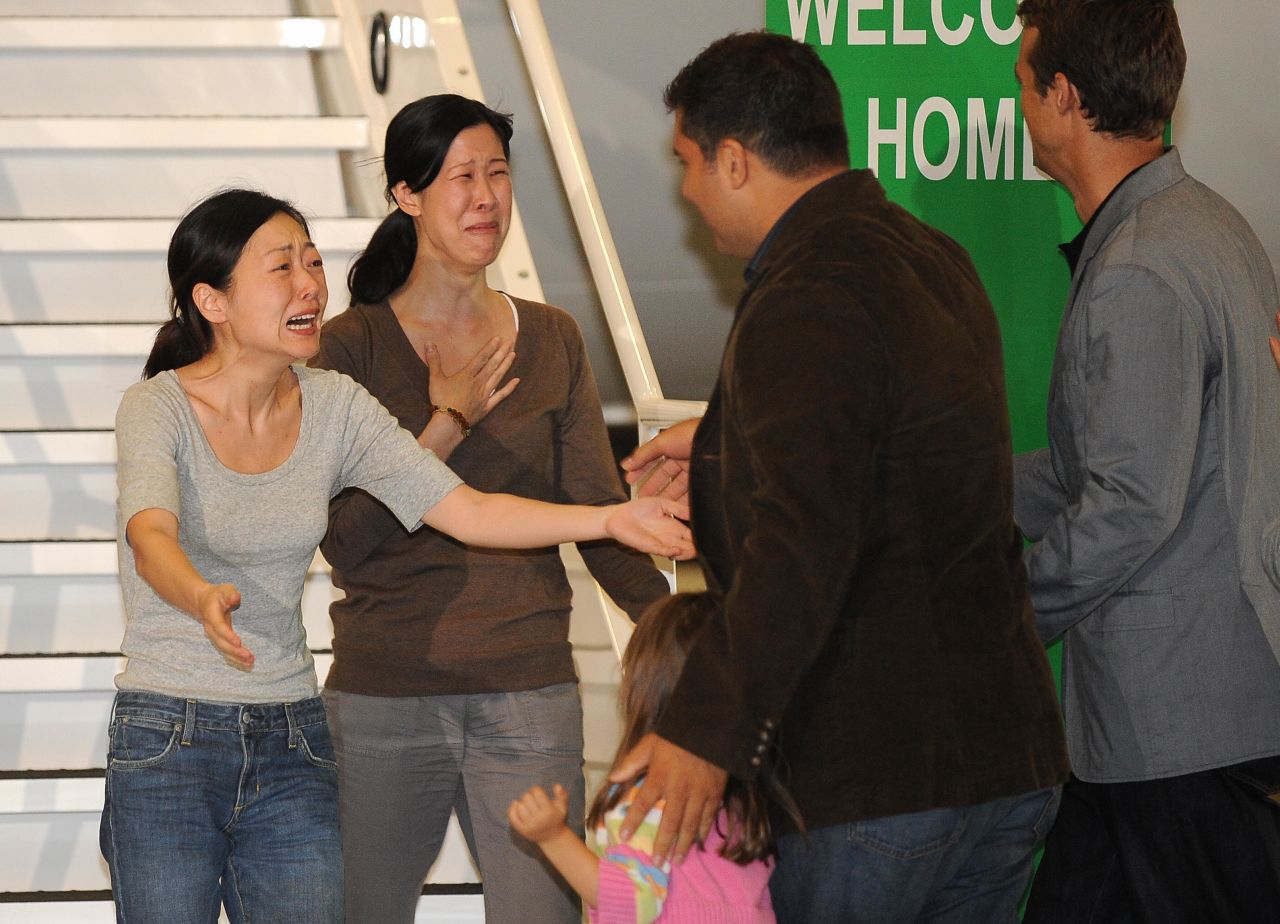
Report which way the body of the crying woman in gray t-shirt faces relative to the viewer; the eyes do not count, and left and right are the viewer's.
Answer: facing the viewer and to the right of the viewer

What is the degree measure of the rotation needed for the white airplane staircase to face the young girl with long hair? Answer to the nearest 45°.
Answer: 0° — it already faces them

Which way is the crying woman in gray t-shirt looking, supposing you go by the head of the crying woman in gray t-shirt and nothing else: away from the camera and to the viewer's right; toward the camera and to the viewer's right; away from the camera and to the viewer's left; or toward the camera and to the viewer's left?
toward the camera and to the viewer's right

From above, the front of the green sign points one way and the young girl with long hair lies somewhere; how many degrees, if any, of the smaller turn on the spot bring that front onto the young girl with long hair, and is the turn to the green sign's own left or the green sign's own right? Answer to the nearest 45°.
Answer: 0° — it already faces them

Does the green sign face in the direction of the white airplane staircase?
no

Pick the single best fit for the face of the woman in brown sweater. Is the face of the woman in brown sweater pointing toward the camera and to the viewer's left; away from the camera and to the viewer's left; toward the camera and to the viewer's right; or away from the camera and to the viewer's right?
toward the camera and to the viewer's right

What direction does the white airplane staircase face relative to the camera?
toward the camera

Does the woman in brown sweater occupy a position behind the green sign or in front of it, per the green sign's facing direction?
in front

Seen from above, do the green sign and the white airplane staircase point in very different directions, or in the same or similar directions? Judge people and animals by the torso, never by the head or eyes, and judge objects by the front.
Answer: same or similar directions

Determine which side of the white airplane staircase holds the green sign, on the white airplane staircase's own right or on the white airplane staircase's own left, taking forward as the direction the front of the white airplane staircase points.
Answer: on the white airplane staircase's own left

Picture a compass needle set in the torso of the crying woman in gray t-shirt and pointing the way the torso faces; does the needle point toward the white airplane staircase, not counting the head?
no

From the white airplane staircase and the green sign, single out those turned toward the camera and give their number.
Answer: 2

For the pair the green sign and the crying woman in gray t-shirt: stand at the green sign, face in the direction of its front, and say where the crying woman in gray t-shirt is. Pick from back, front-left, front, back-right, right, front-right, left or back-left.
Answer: front-right

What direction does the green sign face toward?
toward the camera

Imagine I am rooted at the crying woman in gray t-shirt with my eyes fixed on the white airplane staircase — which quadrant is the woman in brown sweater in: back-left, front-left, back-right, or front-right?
front-right

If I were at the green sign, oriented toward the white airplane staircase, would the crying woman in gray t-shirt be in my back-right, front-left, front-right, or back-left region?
front-left
